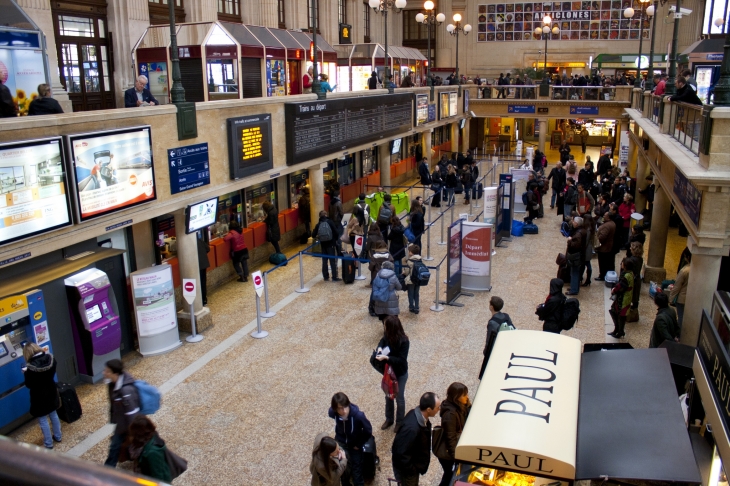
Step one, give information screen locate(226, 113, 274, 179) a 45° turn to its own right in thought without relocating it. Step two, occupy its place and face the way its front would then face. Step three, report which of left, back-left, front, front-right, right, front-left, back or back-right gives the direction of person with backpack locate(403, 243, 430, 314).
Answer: front-left

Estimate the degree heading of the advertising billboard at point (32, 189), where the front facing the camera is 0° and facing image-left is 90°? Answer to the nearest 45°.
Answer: approximately 315°

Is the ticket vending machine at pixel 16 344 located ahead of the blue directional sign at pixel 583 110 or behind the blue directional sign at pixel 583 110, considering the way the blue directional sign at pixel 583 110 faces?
ahead

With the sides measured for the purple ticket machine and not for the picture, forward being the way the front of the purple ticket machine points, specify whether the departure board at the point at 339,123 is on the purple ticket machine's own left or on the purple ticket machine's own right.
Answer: on the purple ticket machine's own left

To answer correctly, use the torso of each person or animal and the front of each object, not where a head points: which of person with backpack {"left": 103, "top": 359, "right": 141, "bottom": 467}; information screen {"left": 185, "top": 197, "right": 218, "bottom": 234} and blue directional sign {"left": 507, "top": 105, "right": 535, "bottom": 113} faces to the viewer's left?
the person with backpack

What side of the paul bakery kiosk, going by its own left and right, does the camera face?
front

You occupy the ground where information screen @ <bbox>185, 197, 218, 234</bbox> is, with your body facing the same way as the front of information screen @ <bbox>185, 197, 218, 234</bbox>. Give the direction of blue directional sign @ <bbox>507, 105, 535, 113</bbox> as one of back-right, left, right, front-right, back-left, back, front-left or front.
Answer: left

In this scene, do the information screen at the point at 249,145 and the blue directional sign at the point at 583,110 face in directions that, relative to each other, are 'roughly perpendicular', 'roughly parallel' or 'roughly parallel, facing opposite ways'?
roughly perpendicular

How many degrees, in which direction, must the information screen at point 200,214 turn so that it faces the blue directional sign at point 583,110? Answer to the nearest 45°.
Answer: approximately 90° to its left

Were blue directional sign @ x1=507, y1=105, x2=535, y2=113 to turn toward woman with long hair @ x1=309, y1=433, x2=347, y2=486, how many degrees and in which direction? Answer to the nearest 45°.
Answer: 0° — it already faces them

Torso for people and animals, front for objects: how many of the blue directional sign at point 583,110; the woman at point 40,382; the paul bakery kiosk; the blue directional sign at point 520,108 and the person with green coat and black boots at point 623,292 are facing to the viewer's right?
0

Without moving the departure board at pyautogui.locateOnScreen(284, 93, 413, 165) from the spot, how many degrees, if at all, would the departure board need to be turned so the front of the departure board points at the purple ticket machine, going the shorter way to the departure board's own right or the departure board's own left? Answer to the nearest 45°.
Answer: approximately 90° to the departure board's own right
